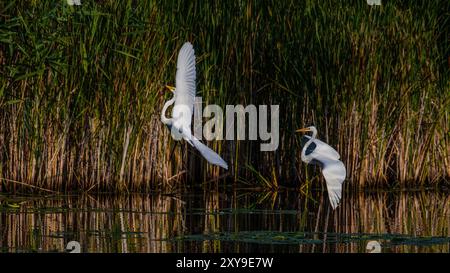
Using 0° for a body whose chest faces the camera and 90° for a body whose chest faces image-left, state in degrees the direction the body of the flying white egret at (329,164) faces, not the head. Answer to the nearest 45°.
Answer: approximately 90°

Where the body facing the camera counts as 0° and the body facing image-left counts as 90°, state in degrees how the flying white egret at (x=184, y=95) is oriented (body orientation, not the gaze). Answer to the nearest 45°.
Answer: approximately 90°

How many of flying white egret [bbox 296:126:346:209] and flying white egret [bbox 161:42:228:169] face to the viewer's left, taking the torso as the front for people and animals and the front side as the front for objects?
2

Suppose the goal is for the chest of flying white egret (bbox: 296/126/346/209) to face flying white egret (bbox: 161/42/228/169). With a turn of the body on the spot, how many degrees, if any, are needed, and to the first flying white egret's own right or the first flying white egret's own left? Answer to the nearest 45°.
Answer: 0° — it already faces it

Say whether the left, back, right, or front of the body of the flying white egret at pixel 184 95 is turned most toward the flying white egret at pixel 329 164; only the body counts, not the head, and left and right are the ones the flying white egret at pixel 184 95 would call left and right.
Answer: back
